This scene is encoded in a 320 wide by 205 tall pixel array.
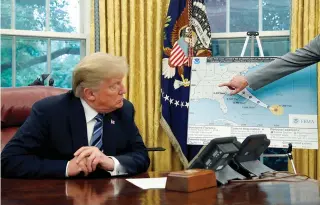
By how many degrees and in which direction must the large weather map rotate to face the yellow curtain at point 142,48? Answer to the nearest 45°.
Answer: approximately 135° to its right

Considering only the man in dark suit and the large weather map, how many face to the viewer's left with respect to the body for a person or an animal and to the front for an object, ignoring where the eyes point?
0

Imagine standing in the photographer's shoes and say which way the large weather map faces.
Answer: facing the viewer

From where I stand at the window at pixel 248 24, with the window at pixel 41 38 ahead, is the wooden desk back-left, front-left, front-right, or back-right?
front-left

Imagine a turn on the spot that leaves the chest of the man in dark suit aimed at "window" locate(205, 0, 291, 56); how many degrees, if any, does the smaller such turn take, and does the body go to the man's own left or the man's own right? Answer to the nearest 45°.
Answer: approximately 90° to the man's own left

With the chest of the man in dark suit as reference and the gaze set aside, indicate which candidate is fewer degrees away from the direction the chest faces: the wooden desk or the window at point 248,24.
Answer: the wooden desk

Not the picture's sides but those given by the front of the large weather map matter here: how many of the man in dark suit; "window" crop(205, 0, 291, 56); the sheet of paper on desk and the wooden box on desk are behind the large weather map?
1

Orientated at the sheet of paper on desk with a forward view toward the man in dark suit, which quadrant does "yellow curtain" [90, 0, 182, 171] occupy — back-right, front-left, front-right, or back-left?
front-right

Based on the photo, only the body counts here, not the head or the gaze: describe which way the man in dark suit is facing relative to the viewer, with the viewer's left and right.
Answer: facing the viewer and to the right of the viewer

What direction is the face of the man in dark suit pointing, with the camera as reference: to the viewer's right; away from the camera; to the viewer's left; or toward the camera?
to the viewer's right

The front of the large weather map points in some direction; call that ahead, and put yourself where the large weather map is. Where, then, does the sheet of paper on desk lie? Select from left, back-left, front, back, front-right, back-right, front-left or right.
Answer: front

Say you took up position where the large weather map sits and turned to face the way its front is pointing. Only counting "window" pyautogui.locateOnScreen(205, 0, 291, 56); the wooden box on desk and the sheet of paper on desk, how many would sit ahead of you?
2

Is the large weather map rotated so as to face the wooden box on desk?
yes

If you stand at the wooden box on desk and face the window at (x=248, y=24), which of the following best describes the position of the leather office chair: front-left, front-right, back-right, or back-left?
front-left

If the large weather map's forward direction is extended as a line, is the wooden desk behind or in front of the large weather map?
in front

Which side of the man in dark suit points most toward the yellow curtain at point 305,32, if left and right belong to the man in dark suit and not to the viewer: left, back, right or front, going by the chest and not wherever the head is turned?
left

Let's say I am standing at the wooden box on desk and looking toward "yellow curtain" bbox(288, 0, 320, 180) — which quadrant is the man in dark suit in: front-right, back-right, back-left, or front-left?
front-left

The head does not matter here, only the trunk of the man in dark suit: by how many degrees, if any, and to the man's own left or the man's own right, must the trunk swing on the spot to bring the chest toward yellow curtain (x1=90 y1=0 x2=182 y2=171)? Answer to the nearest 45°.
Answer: approximately 135° to the man's own left
